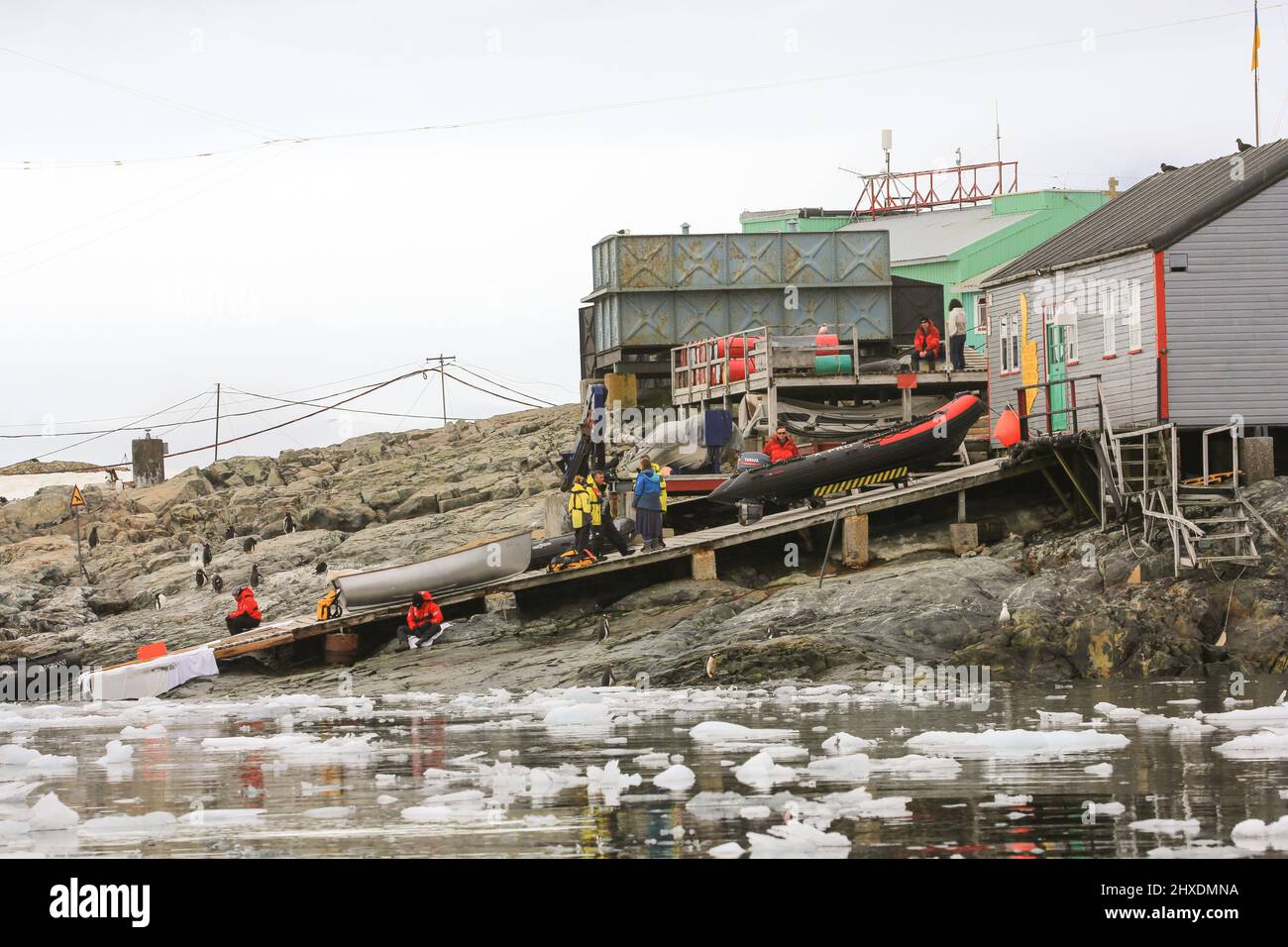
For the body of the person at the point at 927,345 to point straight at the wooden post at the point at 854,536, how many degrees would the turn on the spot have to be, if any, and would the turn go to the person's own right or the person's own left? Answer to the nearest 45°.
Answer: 0° — they already face it

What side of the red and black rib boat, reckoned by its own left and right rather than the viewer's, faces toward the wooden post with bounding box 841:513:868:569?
right

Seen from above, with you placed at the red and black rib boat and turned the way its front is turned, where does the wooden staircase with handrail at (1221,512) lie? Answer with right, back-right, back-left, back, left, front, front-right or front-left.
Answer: front-right

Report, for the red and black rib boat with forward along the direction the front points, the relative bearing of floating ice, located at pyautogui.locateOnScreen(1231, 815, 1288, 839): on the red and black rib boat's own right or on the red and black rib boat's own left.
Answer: on the red and black rib boat's own right

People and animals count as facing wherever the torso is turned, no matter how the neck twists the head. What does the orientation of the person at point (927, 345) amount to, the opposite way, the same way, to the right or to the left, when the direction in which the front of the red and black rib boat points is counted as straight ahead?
to the right

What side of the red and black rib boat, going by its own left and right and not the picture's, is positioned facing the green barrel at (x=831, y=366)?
left

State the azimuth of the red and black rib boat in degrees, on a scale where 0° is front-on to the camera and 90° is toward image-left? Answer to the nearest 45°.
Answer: approximately 270°

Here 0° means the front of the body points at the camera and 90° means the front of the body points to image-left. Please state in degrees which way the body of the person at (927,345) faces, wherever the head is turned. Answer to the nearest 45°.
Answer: approximately 0°

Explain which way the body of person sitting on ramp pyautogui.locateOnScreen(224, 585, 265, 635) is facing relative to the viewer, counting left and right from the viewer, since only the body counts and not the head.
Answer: facing to the left of the viewer

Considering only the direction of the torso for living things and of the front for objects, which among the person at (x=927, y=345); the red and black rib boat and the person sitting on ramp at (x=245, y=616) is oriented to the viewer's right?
the red and black rib boat

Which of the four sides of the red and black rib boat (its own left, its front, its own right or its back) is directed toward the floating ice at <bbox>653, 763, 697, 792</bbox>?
right
